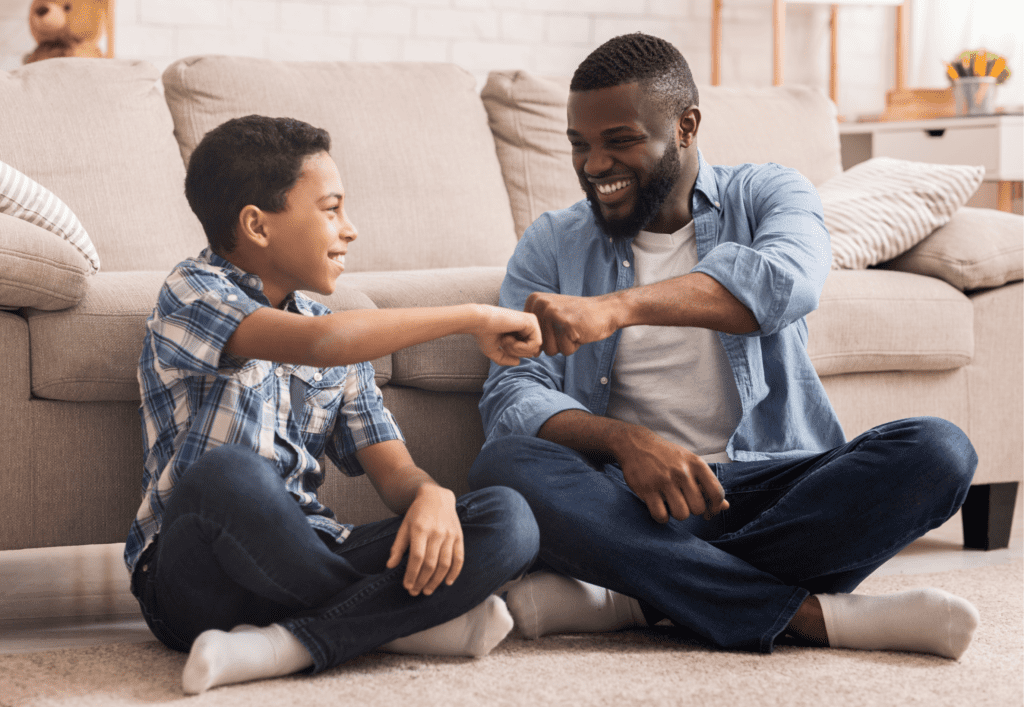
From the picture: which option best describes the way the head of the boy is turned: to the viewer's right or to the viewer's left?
to the viewer's right

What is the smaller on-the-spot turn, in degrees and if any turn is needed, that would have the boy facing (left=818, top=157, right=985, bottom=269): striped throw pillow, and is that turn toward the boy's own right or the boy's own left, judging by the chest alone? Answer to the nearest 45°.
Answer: approximately 90° to the boy's own left

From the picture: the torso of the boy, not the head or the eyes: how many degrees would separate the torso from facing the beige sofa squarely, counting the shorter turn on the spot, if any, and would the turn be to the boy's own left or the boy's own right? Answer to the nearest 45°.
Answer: approximately 135° to the boy's own left

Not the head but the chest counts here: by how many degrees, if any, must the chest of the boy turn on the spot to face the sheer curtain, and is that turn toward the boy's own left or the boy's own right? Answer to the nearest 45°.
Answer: approximately 90° to the boy's own left

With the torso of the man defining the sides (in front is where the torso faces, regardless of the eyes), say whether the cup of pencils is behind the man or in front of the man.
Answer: behind

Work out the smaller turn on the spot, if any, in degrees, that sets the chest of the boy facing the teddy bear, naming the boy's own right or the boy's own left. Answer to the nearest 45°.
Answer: approximately 135° to the boy's own left

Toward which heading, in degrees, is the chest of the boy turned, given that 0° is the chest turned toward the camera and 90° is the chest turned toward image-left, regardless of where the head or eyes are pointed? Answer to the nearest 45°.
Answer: approximately 315°
